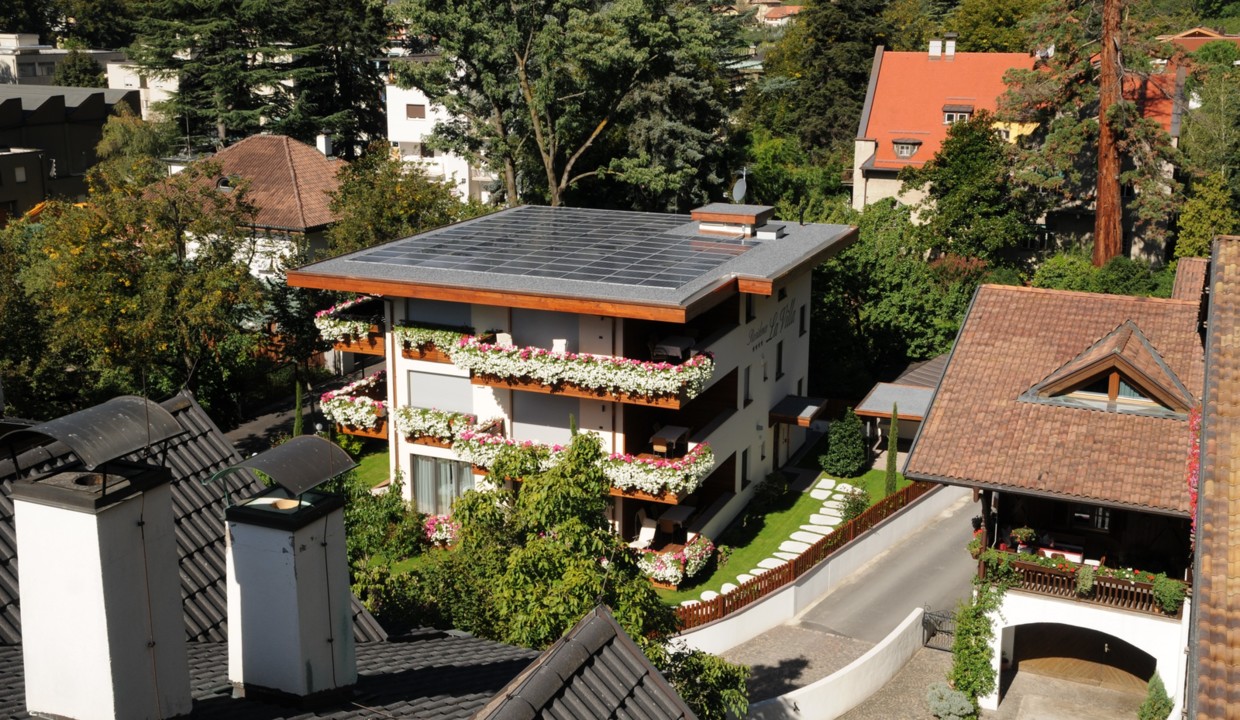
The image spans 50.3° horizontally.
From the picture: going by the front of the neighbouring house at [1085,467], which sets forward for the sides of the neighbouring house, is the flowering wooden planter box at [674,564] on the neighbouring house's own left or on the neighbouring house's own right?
on the neighbouring house's own right

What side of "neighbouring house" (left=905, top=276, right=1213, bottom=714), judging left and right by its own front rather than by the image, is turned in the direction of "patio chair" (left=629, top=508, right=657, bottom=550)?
right

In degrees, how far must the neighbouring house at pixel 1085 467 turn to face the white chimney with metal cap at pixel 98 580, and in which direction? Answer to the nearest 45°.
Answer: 0° — it already faces it

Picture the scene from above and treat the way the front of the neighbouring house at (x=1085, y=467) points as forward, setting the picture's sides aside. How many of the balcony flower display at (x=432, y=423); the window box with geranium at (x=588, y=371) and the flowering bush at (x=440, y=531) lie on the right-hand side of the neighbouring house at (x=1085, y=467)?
3

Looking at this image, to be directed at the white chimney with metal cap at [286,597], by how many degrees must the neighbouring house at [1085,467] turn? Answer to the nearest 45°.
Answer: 0° — it already faces it

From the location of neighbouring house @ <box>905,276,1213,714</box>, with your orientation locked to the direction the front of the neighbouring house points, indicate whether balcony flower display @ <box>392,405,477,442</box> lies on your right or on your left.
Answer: on your right

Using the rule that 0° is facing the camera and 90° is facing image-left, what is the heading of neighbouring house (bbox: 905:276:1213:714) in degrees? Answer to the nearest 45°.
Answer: approximately 0°
